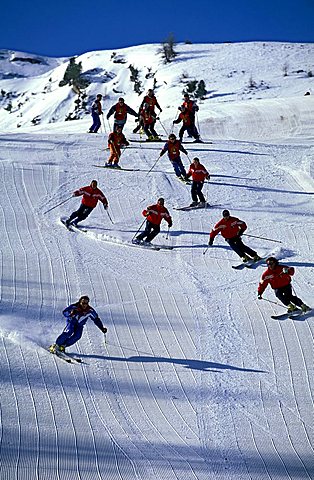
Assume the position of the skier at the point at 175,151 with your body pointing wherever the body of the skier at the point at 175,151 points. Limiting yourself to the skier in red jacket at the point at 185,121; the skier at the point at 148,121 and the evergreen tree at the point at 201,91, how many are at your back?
3

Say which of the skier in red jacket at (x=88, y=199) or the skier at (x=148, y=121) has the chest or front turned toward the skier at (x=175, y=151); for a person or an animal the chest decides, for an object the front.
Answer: the skier at (x=148, y=121)

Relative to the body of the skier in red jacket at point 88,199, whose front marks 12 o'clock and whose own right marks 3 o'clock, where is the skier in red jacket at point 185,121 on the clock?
the skier in red jacket at point 185,121 is roughly at 7 o'clock from the skier in red jacket at point 88,199.

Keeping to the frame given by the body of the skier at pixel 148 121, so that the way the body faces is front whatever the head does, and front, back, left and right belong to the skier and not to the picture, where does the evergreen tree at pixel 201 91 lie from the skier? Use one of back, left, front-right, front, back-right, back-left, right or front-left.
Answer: back

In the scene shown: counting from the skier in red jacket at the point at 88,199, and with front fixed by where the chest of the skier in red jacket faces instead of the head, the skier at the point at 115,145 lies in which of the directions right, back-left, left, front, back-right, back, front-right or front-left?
back

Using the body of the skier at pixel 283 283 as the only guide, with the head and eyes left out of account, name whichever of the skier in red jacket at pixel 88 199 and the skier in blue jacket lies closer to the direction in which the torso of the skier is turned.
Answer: the skier in blue jacket

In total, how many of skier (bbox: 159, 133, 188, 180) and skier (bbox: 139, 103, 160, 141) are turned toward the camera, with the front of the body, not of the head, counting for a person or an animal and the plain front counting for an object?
2

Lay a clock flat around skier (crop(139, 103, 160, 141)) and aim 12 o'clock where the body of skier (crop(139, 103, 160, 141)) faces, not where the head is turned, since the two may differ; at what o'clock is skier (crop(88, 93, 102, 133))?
skier (crop(88, 93, 102, 133)) is roughly at 4 o'clock from skier (crop(139, 103, 160, 141)).

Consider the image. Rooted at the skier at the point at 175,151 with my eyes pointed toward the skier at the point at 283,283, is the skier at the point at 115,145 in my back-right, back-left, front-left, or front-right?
back-right

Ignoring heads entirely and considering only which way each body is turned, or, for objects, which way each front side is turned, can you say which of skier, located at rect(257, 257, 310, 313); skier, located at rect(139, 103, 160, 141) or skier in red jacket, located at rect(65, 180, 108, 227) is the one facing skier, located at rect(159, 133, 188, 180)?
skier, located at rect(139, 103, 160, 141)

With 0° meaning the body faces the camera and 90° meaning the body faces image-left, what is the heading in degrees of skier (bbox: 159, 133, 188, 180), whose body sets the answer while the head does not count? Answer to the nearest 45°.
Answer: approximately 0°
